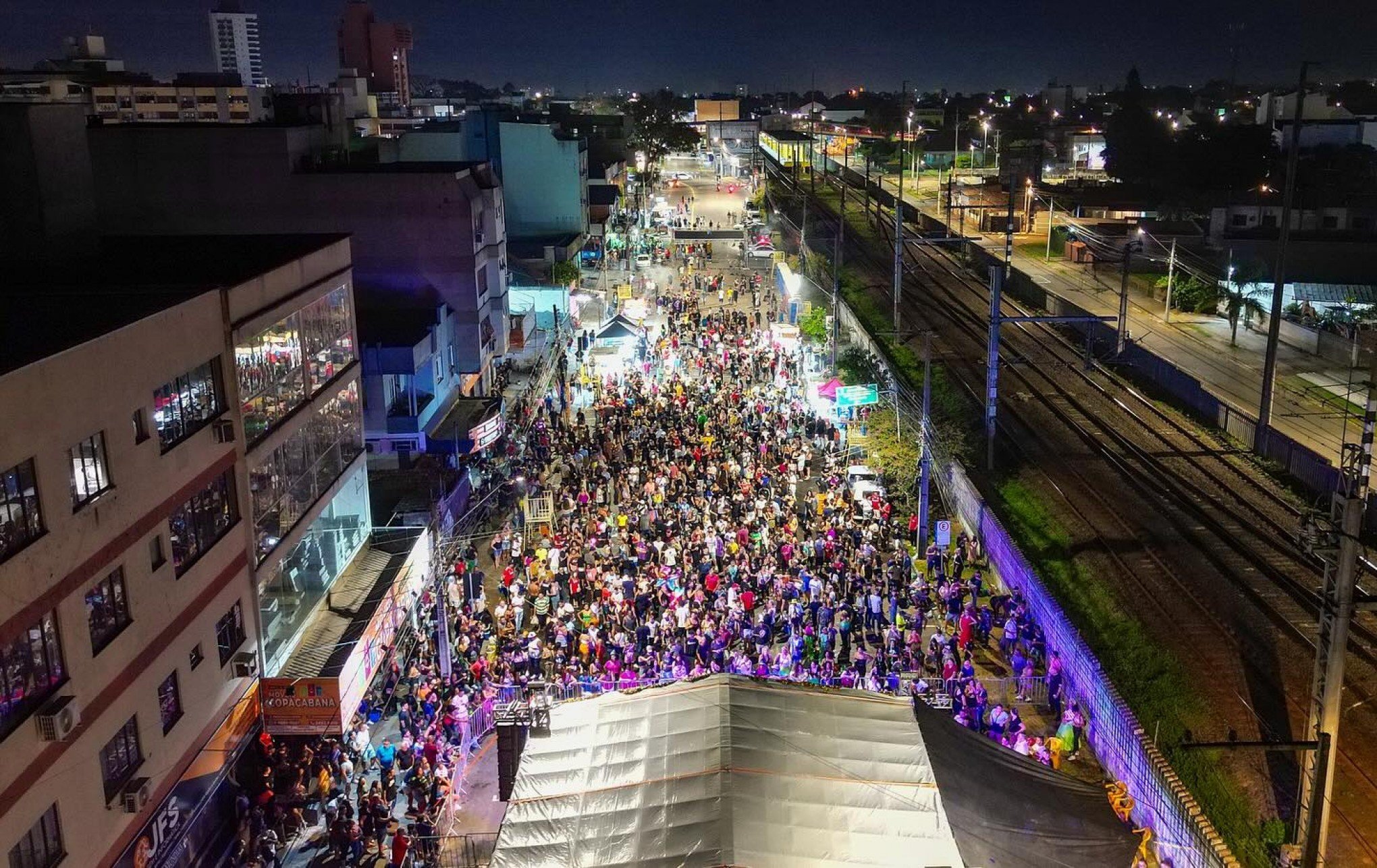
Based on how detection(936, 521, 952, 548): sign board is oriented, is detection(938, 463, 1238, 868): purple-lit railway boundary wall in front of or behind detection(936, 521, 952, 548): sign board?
in front

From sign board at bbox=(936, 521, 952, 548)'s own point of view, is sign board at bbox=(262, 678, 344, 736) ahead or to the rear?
ahead

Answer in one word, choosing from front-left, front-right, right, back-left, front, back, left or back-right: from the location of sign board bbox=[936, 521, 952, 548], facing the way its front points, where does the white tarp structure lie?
front

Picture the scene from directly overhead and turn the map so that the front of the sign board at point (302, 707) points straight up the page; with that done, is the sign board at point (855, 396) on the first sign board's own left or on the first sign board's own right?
on the first sign board's own left

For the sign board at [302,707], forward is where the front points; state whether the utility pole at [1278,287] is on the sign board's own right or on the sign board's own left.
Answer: on the sign board's own left

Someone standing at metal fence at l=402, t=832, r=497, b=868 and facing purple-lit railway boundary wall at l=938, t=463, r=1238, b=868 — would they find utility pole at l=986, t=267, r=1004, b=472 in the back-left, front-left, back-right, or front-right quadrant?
front-left

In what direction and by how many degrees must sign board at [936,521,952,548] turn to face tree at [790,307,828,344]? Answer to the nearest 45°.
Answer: approximately 180°

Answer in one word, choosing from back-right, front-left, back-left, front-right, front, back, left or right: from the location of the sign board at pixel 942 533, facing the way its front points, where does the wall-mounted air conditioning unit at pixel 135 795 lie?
front-right

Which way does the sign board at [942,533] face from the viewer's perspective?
toward the camera

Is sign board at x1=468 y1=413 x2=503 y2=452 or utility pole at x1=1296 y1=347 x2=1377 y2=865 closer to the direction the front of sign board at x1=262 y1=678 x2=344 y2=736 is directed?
the utility pole

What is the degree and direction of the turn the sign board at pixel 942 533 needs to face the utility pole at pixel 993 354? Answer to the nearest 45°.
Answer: approximately 180°
